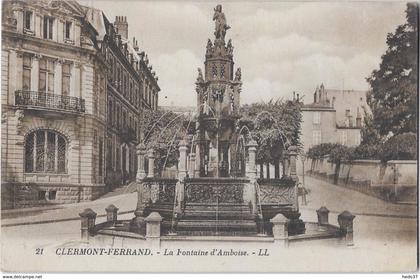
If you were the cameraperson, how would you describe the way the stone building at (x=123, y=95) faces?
facing to the right of the viewer

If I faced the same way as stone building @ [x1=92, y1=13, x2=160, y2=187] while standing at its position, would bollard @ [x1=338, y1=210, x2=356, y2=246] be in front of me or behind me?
in front

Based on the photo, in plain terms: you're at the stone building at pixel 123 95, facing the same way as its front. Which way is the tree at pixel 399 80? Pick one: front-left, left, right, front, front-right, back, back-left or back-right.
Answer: front

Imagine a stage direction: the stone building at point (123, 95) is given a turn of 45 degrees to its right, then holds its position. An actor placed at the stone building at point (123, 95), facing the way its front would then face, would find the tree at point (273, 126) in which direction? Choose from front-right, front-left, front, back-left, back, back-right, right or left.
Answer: front-left

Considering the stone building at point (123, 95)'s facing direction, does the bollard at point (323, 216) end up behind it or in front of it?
in front

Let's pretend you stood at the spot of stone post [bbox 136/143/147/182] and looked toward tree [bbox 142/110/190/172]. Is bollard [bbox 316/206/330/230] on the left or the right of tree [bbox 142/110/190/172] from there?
right
